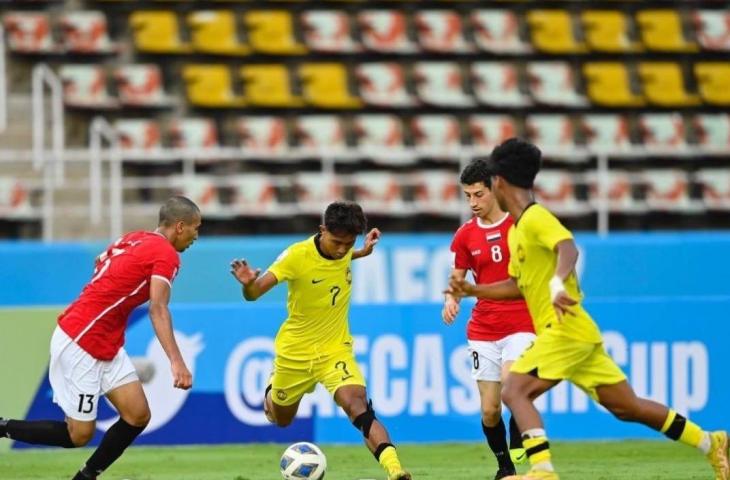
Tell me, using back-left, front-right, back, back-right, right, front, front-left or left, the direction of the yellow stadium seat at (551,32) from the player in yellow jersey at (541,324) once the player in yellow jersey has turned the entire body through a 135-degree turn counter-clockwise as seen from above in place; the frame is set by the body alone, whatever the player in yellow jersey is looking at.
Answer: back-left

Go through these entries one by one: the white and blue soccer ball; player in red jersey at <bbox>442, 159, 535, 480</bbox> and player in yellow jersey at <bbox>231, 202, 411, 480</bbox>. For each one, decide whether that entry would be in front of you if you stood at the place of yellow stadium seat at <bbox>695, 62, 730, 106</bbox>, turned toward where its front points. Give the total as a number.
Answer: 3

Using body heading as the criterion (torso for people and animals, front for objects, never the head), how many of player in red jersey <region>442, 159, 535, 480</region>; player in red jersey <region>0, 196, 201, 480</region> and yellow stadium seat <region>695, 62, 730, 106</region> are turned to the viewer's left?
0

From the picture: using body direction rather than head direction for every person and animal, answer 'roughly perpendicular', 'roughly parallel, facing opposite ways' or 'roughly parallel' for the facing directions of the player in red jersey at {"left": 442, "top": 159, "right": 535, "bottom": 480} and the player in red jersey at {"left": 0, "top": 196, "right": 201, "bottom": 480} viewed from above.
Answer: roughly perpendicular

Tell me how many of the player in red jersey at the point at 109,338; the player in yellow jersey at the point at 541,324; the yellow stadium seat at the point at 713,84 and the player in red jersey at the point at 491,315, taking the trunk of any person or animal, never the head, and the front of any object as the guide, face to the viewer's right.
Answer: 1

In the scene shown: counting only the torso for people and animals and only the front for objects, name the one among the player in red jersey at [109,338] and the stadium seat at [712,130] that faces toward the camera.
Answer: the stadium seat

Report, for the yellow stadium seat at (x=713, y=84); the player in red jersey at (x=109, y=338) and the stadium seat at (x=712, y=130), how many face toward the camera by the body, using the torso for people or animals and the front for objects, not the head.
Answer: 2

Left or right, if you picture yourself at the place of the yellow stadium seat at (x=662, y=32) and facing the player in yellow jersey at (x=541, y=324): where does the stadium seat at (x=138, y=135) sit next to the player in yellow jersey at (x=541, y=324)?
right

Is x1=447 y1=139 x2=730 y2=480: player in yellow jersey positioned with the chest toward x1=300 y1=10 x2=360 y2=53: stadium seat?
no

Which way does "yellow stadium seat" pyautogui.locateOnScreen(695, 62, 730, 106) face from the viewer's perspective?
toward the camera

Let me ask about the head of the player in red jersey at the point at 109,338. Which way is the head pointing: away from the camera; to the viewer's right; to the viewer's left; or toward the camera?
to the viewer's right

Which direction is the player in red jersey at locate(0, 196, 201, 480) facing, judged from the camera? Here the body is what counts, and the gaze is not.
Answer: to the viewer's right

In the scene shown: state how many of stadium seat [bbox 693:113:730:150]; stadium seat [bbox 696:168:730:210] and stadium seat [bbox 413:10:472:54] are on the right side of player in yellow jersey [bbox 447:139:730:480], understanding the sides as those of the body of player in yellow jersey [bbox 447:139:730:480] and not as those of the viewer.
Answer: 3

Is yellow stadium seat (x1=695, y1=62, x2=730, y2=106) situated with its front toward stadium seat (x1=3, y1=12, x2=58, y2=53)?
no

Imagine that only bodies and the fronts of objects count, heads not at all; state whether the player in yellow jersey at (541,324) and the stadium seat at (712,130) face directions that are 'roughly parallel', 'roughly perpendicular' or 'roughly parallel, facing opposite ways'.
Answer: roughly perpendicular

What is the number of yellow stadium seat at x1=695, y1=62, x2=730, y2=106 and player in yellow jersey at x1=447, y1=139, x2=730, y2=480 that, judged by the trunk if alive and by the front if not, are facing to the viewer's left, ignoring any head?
1

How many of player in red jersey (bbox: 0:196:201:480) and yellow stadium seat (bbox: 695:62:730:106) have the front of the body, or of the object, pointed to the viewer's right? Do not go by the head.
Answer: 1

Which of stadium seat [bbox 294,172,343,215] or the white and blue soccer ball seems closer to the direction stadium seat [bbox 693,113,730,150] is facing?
the white and blue soccer ball

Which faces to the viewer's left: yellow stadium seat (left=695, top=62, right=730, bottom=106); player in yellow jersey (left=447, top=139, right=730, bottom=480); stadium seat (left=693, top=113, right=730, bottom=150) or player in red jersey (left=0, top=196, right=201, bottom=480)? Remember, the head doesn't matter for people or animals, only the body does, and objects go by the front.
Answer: the player in yellow jersey

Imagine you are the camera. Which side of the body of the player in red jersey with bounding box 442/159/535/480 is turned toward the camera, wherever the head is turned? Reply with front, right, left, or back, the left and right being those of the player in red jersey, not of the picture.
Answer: front
